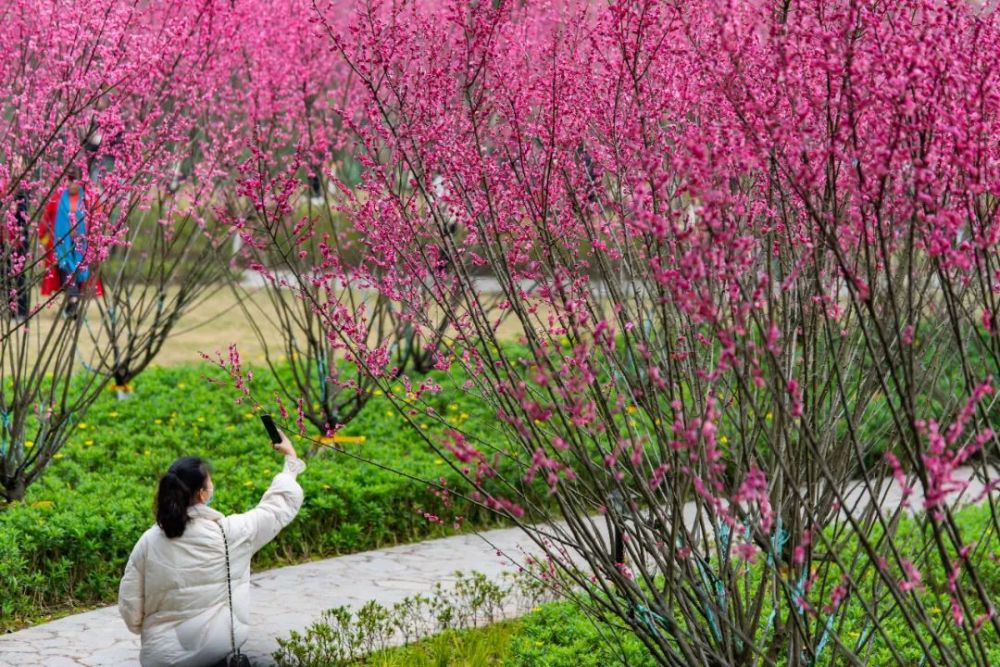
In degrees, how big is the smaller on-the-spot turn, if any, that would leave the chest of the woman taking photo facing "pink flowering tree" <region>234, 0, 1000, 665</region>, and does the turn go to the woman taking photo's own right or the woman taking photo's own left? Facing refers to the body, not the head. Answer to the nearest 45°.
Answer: approximately 90° to the woman taking photo's own right

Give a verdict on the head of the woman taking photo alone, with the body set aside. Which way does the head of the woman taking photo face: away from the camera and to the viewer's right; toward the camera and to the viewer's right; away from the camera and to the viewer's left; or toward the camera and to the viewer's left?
away from the camera and to the viewer's right

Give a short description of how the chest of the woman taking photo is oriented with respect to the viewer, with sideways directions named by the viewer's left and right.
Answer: facing away from the viewer and to the right of the viewer

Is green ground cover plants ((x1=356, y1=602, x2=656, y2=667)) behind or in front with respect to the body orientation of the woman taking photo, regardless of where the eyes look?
in front
